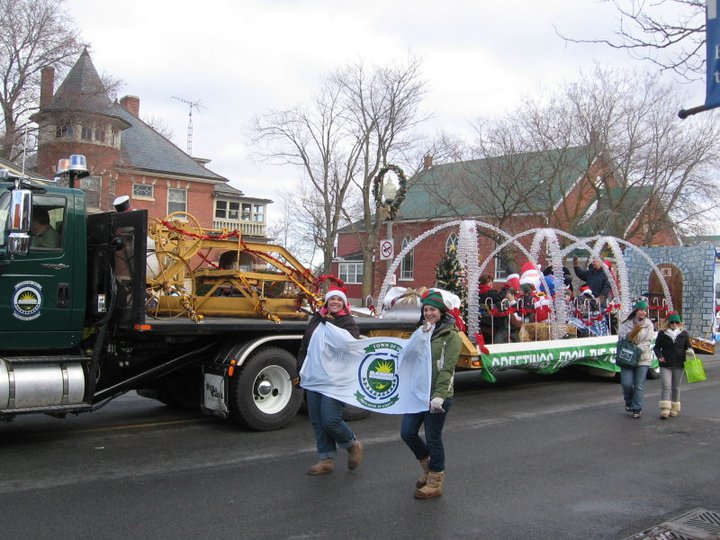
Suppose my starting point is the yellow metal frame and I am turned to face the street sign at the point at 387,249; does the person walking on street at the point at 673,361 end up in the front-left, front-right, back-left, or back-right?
front-right

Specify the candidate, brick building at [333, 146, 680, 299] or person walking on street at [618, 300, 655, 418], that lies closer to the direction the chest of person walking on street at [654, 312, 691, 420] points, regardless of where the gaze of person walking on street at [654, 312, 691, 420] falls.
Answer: the person walking on street at [618, 300, 655, 418]

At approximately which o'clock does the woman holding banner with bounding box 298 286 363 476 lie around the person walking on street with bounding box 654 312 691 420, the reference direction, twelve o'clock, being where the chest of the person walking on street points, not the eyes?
The woman holding banner is roughly at 1 o'clock from the person walking on street.

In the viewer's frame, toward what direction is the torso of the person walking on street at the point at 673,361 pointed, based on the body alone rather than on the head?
toward the camera

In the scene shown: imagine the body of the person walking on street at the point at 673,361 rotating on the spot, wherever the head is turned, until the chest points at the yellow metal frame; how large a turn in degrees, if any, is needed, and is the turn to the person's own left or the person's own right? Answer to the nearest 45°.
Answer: approximately 45° to the person's own right

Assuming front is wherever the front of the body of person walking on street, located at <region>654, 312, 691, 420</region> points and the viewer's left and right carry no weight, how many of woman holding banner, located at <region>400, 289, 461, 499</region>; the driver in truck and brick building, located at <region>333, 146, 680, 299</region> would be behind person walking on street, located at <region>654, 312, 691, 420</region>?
1

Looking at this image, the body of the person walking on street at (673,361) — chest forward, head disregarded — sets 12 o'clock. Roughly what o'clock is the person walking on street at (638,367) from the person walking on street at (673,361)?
the person walking on street at (638,367) is roughly at 2 o'clock from the person walking on street at (673,361).

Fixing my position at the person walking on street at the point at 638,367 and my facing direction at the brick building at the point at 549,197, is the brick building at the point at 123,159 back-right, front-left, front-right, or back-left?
front-left

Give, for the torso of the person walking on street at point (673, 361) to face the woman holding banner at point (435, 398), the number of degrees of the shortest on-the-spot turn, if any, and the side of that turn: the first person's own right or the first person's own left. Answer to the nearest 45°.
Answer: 0° — they already face them

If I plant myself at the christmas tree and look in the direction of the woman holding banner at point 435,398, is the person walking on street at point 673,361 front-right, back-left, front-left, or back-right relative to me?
front-left

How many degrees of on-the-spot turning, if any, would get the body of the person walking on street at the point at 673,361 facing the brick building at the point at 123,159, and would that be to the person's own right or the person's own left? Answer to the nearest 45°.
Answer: approximately 135° to the person's own right

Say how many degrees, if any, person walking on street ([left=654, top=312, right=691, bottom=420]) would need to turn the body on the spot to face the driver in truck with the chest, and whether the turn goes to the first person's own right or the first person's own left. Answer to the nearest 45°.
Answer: approximately 45° to the first person's own right

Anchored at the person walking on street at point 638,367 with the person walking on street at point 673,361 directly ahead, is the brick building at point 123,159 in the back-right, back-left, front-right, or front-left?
back-left

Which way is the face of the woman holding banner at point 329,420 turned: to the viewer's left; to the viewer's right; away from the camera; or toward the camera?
toward the camera

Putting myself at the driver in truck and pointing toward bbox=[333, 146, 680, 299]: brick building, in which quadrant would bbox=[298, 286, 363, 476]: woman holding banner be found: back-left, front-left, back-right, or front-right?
front-right

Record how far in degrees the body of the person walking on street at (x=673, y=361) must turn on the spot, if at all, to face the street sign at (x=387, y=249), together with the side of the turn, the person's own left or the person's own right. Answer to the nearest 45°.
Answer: approximately 135° to the person's own right
